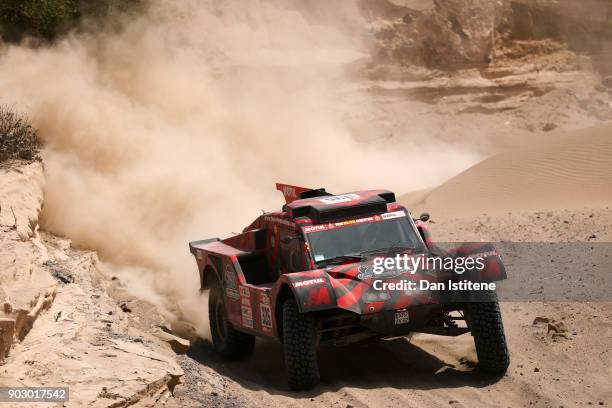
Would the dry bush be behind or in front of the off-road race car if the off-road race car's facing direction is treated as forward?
behind

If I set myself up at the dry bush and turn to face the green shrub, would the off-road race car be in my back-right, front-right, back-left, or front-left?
back-right

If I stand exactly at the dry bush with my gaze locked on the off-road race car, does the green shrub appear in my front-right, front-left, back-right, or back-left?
back-left

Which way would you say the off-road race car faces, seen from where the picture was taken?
facing the viewer and to the right of the viewer

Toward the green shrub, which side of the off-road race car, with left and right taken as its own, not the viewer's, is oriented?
back
